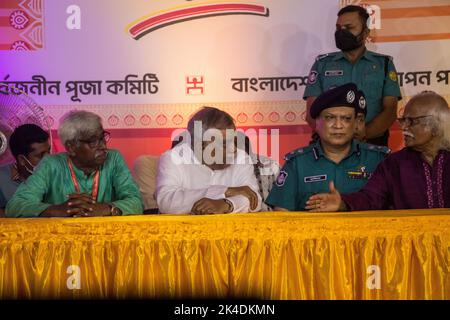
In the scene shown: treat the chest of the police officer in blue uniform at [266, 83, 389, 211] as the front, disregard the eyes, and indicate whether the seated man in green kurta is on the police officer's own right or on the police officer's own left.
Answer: on the police officer's own right

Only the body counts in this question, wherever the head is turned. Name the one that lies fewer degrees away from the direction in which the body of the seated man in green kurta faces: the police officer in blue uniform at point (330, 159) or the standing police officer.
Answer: the police officer in blue uniform

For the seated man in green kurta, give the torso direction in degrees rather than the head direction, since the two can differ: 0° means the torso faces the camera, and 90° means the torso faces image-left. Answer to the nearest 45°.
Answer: approximately 0°

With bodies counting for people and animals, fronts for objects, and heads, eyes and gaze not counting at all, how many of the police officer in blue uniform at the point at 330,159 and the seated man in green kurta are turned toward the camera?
2

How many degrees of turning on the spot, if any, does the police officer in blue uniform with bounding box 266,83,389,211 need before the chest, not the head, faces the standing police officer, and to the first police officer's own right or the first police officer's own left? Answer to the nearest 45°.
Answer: approximately 180°

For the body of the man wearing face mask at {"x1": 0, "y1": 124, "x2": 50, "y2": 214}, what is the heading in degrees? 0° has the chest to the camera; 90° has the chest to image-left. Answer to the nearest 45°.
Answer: approximately 315°

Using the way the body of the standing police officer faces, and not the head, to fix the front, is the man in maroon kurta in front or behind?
in front

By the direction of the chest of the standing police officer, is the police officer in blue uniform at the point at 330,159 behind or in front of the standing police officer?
in front

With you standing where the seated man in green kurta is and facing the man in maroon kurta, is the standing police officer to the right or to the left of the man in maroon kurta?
left
